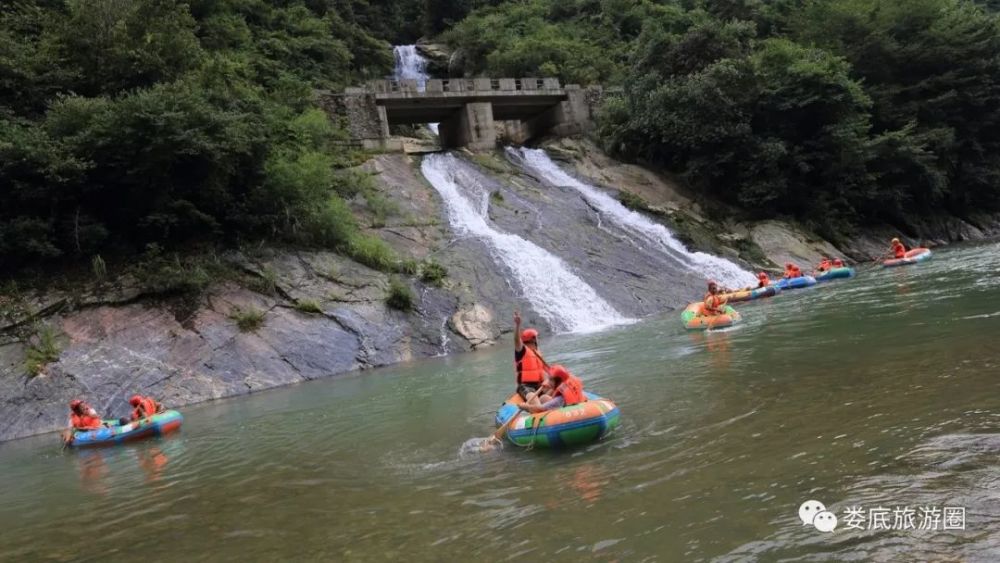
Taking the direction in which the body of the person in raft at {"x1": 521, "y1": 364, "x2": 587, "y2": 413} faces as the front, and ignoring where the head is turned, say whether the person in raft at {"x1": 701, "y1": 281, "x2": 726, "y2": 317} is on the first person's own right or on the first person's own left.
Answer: on the first person's own right

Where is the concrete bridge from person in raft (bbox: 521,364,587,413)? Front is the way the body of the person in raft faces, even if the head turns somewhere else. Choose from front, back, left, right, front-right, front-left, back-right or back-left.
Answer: right

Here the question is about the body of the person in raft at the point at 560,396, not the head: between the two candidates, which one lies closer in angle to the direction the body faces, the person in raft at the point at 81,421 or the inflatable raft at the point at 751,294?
the person in raft

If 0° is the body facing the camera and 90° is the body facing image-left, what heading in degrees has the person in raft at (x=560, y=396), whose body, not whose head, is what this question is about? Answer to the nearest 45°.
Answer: approximately 90°

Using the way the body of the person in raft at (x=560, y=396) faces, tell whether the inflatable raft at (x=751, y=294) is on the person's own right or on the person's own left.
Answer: on the person's own right

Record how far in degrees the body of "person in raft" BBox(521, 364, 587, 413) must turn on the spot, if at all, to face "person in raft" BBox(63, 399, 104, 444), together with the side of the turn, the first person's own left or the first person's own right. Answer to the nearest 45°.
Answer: approximately 45° to the first person's own right

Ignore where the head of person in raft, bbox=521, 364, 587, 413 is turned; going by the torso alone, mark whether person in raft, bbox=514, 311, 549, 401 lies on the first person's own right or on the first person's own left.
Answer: on the first person's own right

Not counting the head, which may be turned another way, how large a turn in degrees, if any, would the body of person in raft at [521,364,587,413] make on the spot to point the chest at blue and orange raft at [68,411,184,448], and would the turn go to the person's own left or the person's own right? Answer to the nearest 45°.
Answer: approximately 45° to the person's own right
